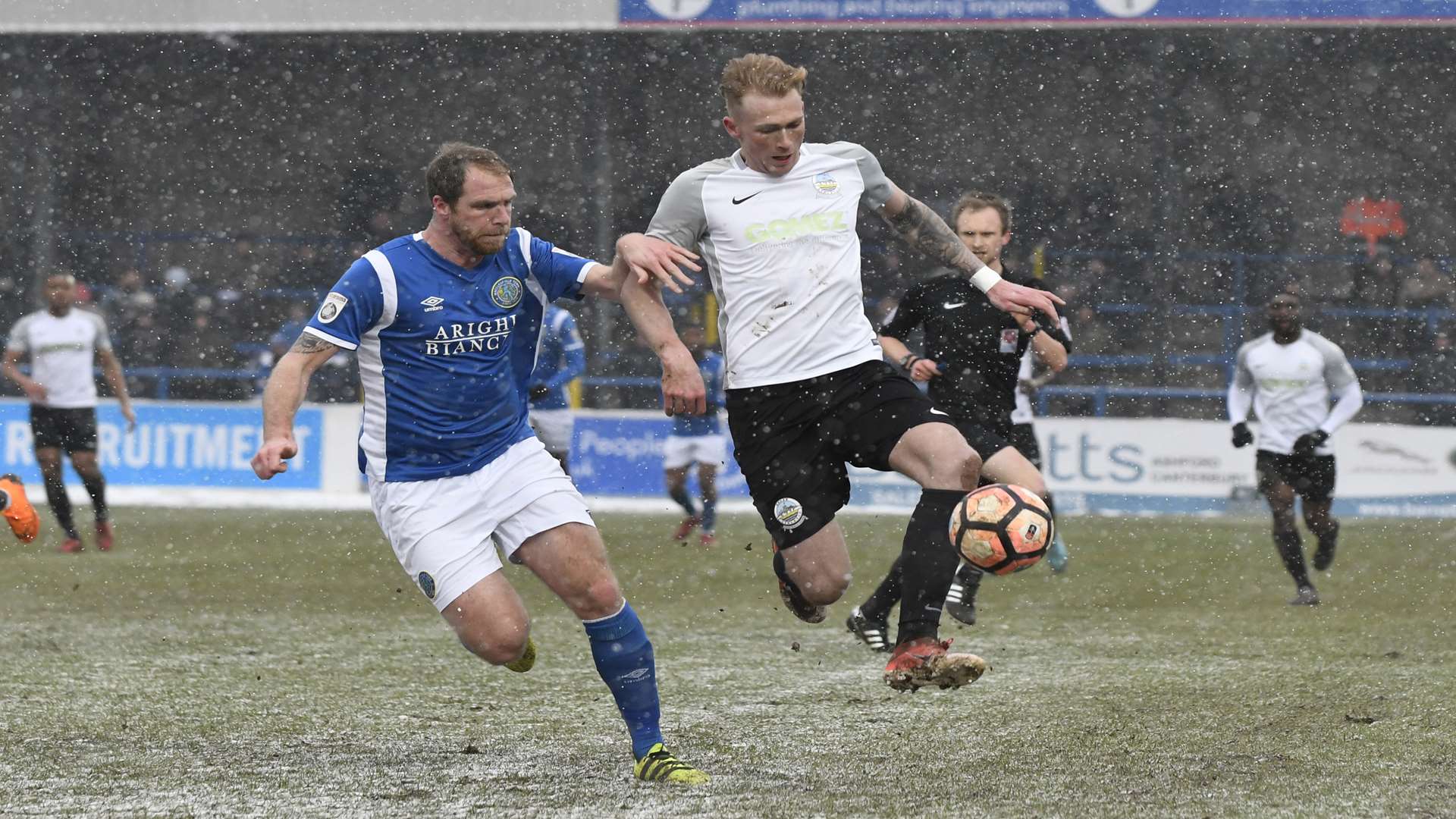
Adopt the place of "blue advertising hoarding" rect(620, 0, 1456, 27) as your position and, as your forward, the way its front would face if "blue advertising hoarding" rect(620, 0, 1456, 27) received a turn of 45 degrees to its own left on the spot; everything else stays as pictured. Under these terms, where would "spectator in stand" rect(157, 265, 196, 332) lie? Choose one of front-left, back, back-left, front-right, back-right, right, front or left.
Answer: back-right

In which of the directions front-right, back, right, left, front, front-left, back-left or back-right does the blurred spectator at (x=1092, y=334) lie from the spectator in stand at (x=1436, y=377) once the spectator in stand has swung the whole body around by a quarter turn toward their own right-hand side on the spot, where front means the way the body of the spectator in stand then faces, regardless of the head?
front

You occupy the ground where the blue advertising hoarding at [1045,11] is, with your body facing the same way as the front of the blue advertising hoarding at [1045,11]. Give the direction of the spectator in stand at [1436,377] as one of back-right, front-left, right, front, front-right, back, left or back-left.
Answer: left

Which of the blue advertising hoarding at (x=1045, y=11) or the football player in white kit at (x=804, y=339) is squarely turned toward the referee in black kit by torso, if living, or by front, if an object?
the blue advertising hoarding

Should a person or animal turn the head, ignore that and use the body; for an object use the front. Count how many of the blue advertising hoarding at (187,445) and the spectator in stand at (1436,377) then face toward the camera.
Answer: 2

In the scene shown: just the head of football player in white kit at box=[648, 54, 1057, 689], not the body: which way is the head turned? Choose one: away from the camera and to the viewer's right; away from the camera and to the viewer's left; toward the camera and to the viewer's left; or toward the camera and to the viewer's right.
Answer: toward the camera and to the viewer's right

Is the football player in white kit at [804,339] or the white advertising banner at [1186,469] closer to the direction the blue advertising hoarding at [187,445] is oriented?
the football player in white kit

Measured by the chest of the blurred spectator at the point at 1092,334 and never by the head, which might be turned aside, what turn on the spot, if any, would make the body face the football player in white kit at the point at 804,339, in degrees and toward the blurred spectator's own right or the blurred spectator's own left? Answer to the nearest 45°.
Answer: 0° — they already face them

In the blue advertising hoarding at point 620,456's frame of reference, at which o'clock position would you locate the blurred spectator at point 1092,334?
The blurred spectator is roughly at 8 o'clock from the blue advertising hoarding.

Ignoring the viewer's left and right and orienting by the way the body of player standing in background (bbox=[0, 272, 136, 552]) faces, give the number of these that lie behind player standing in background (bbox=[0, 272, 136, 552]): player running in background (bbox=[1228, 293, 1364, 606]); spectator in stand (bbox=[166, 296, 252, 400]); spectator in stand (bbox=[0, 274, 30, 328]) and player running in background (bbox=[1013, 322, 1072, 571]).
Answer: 2
